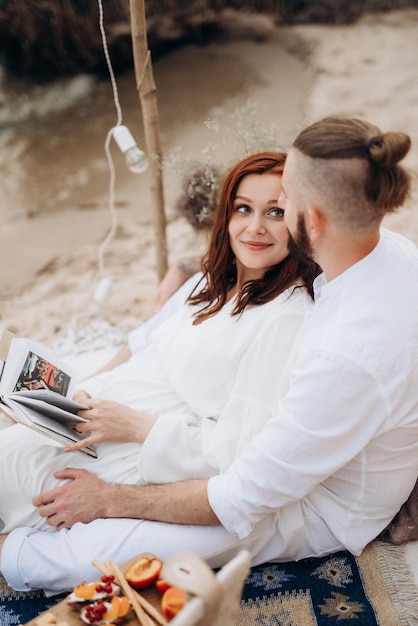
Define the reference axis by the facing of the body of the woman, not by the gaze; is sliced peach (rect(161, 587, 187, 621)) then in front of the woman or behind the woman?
in front

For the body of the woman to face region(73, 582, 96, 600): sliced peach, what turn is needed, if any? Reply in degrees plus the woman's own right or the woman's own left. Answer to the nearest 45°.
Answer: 0° — they already face it

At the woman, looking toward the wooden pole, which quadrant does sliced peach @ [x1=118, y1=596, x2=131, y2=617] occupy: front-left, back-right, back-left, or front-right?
back-left

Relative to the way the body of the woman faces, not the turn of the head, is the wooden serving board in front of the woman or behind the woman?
in front

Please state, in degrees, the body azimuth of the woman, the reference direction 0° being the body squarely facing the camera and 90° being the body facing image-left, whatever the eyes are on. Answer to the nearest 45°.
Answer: approximately 45°

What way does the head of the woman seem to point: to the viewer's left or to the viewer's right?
to the viewer's right

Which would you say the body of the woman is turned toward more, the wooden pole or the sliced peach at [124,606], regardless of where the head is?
the sliced peach

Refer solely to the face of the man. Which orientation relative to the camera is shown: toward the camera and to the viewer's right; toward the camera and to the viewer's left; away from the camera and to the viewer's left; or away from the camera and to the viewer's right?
away from the camera and to the viewer's left
